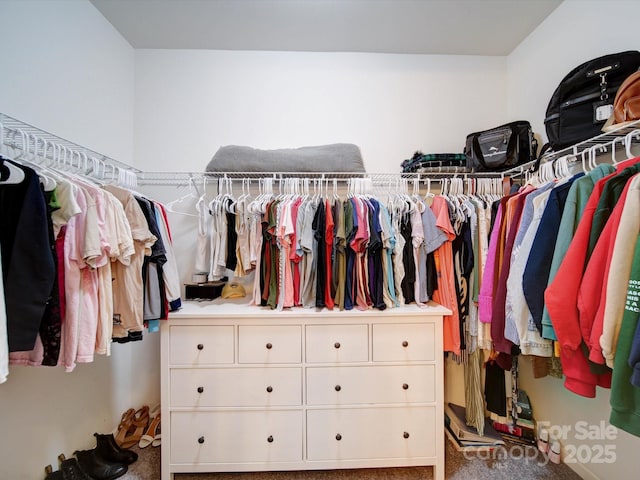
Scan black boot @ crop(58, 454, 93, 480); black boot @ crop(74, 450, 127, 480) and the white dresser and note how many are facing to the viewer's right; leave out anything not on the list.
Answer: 2

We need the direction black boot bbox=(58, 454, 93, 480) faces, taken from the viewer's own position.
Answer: facing to the right of the viewer

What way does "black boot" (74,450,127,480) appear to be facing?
to the viewer's right

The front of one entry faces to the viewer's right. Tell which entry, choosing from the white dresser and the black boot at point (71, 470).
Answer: the black boot

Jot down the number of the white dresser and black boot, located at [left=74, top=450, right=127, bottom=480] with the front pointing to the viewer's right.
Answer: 1

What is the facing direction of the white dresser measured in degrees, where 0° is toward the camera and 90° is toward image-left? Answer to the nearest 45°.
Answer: approximately 0°
